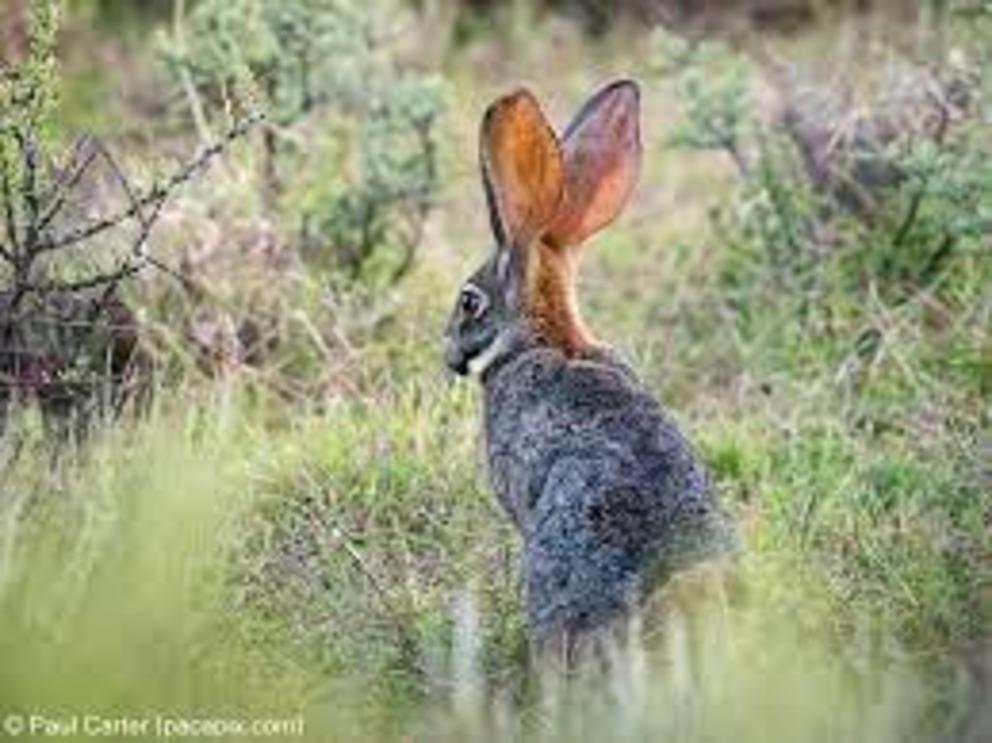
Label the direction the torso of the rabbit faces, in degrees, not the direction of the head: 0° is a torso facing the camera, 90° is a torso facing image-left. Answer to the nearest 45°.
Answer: approximately 135°
